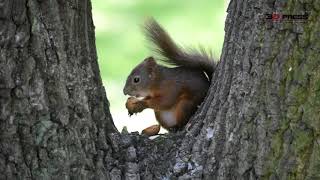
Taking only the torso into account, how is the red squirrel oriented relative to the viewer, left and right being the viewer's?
facing to the left of the viewer
